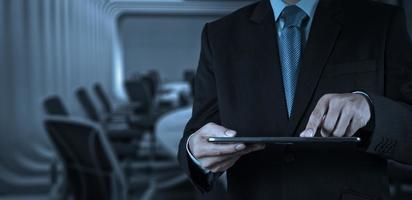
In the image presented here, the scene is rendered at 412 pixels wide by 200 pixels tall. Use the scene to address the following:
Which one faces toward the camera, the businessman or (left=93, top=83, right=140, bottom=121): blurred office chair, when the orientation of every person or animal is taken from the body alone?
the businessman

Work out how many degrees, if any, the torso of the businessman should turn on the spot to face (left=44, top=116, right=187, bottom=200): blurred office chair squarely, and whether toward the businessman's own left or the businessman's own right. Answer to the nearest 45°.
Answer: approximately 135° to the businessman's own right

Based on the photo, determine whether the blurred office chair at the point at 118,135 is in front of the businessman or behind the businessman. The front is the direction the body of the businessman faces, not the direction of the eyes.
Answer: behind

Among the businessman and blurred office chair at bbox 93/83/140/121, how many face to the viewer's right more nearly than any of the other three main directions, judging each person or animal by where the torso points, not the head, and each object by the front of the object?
1

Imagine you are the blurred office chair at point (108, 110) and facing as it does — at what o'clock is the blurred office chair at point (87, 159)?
the blurred office chair at point (87, 159) is roughly at 3 o'clock from the blurred office chair at point (108, 110).

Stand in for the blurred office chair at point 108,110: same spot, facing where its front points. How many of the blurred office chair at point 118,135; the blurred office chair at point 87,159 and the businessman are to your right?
3

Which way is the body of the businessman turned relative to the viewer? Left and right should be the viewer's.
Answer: facing the viewer

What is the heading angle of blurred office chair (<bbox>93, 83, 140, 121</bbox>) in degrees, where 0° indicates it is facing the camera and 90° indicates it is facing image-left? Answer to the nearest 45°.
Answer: approximately 270°

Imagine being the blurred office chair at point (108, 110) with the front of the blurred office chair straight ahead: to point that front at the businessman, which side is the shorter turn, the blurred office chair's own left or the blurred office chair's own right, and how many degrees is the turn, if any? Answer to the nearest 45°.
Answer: approximately 90° to the blurred office chair's own right
